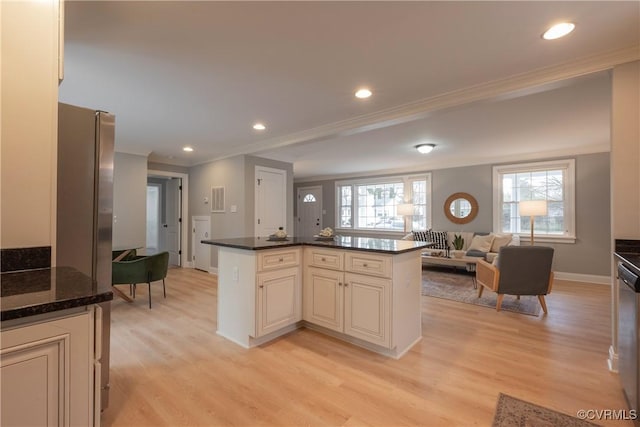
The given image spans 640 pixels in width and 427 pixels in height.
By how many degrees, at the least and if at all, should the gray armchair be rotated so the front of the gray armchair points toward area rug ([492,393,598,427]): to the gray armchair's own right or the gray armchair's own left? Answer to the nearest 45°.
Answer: approximately 135° to the gray armchair's own left

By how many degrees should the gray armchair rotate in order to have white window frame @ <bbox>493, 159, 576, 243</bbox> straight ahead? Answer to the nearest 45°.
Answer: approximately 45° to its right

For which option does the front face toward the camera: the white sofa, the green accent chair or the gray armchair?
the white sofa

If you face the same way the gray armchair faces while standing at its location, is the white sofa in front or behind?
in front

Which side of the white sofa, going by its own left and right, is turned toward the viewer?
front

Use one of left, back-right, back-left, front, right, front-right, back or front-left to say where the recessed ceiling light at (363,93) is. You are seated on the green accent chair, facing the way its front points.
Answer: back

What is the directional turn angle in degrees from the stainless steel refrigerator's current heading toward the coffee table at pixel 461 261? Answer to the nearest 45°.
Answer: approximately 45° to its left

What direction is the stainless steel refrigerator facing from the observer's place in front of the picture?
facing the viewer and to the right of the viewer

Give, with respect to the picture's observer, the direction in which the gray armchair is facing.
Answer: facing away from the viewer and to the left of the viewer

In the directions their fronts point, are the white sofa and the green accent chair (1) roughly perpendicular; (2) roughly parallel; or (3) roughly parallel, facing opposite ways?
roughly perpendicular

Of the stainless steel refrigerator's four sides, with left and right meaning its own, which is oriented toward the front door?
left

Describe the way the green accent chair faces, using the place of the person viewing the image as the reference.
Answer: facing away from the viewer and to the left of the viewer

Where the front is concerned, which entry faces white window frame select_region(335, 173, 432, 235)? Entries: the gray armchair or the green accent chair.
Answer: the gray armchair

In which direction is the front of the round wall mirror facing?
toward the camera

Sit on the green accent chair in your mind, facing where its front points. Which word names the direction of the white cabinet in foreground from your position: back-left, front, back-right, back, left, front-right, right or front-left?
back-left
